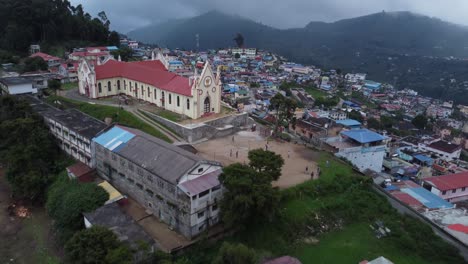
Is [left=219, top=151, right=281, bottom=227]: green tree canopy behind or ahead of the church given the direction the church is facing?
ahead

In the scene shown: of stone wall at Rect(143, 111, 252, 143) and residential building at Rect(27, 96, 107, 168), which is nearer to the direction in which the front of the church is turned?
the stone wall

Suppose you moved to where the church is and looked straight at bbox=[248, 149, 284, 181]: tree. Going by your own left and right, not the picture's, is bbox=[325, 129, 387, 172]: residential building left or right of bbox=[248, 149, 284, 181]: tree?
left

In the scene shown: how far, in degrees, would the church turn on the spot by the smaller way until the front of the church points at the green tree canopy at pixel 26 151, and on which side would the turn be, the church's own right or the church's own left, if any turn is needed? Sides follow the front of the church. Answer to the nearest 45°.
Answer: approximately 90° to the church's own right

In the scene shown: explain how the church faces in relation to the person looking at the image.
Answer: facing the viewer and to the right of the viewer

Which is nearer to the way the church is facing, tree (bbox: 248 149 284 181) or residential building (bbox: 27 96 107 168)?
the tree

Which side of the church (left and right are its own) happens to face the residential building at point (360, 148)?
front

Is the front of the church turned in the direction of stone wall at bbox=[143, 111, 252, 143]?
yes

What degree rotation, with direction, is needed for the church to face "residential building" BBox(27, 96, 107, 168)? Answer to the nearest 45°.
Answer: approximately 90° to its right

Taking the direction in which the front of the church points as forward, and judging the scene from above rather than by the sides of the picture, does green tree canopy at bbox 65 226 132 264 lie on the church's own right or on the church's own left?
on the church's own right

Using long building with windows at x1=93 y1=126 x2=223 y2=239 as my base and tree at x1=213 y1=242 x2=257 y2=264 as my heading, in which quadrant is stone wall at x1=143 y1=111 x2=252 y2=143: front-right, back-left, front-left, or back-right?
back-left

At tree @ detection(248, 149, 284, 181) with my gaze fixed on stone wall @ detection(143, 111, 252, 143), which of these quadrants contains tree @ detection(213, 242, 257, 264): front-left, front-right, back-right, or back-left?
back-left

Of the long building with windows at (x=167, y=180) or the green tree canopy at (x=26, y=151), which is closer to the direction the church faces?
the long building with windows

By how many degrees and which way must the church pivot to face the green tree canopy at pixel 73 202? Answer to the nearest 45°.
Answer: approximately 45° to its right
